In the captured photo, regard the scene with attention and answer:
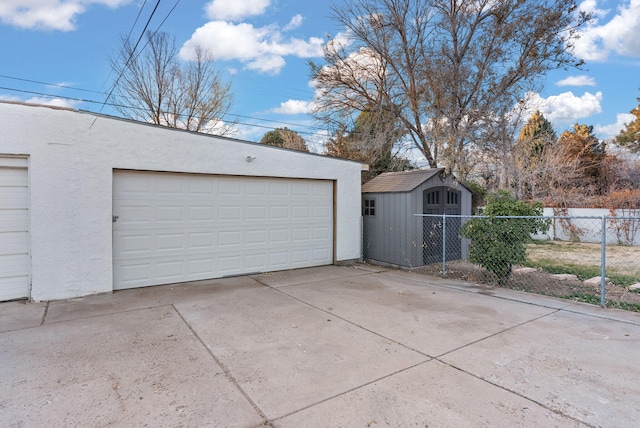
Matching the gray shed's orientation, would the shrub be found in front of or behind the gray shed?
in front

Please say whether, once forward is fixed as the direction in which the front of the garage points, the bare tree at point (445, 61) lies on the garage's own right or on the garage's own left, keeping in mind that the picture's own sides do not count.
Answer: on the garage's own left

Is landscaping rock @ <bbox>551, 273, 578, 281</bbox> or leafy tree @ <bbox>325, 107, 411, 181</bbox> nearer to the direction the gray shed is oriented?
the landscaping rock

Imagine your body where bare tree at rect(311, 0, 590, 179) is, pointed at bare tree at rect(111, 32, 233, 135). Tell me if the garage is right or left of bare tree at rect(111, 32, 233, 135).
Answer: left

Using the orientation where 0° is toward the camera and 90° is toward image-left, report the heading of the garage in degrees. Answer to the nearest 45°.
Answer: approximately 315°

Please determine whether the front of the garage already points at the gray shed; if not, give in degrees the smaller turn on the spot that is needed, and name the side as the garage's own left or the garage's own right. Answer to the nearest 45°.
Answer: approximately 45° to the garage's own left

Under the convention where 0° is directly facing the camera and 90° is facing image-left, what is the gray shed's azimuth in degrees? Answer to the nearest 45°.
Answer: approximately 315°

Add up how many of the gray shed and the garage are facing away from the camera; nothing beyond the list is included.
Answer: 0
